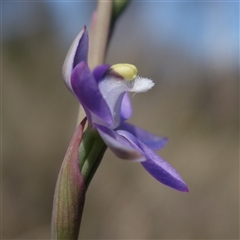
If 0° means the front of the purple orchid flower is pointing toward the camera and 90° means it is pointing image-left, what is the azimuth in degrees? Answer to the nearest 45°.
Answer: approximately 270°
